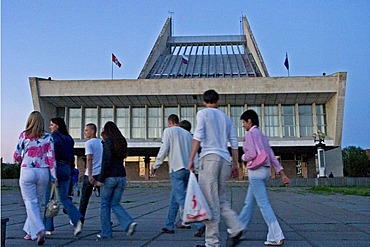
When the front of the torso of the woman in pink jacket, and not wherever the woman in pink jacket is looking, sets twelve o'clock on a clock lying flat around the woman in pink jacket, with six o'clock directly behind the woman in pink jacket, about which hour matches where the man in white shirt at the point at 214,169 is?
The man in white shirt is roughly at 10 o'clock from the woman in pink jacket.

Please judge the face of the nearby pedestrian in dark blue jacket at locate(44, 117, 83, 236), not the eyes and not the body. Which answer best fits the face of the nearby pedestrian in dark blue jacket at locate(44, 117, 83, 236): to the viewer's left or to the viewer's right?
to the viewer's left

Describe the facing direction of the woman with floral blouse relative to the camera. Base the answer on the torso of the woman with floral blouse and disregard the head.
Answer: away from the camera

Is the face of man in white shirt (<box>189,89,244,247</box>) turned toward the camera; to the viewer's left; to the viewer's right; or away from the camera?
away from the camera

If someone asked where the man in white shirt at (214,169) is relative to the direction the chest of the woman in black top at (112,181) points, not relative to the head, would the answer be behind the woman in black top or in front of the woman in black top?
behind

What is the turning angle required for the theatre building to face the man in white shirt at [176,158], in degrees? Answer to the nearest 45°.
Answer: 0° — it already faces them

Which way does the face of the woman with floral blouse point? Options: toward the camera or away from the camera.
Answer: away from the camera
